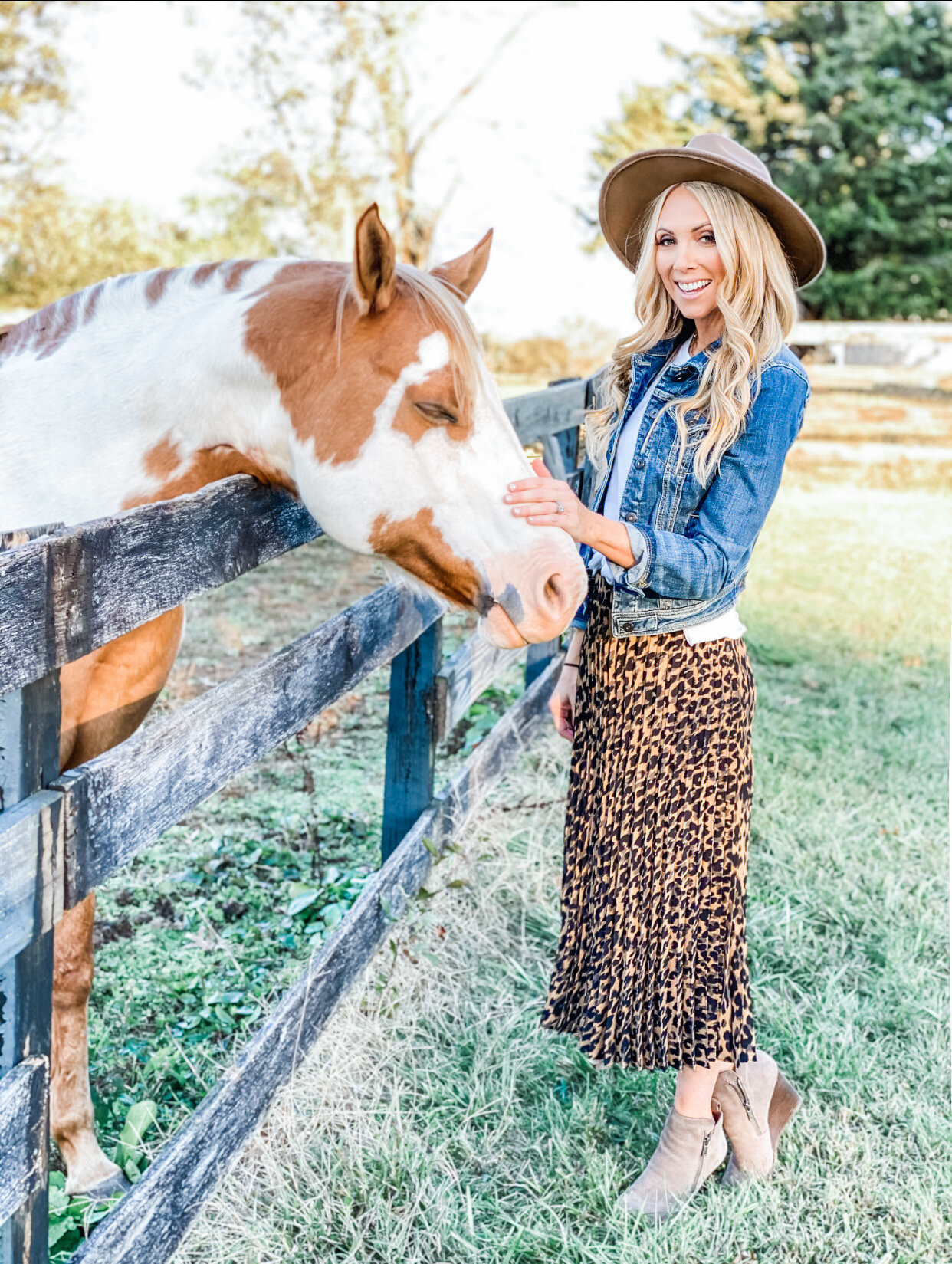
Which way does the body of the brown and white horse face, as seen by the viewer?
to the viewer's right

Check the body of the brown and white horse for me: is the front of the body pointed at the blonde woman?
yes

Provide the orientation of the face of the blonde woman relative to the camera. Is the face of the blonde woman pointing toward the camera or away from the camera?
toward the camera

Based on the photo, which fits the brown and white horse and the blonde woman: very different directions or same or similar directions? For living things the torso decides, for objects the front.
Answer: very different directions

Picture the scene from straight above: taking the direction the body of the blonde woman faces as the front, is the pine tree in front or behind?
behind

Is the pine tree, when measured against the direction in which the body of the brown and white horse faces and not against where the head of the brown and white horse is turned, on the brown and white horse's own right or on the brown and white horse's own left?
on the brown and white horse's own left

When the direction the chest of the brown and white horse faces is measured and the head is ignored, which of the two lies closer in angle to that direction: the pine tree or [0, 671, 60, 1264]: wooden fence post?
the pine tree

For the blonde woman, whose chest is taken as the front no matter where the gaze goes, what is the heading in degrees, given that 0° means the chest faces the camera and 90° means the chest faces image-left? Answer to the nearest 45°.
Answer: approximately 45°

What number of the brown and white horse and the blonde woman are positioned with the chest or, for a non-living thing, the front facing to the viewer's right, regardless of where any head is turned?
1

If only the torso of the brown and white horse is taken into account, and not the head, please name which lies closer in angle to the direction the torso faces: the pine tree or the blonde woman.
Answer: the blonde woman
